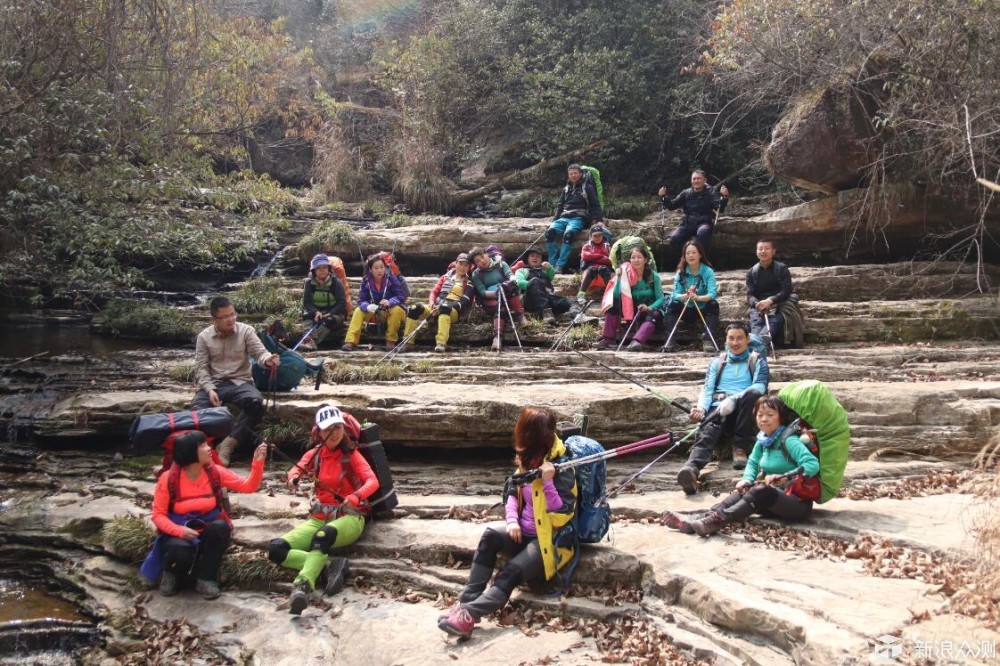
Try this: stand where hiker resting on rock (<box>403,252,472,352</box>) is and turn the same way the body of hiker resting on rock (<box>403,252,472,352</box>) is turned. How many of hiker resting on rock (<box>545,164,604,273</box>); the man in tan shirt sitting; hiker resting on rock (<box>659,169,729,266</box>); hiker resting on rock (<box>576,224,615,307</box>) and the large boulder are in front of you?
1

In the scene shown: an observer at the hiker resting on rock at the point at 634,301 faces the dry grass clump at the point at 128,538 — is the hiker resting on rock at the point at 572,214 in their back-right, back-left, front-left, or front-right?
back-right

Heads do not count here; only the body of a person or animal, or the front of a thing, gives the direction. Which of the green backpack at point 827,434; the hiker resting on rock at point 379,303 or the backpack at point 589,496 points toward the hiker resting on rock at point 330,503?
the hiker resting on rock at point 379,303

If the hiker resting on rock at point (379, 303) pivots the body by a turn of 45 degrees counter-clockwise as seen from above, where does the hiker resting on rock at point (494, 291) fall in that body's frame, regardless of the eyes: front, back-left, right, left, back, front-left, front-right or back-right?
front-left

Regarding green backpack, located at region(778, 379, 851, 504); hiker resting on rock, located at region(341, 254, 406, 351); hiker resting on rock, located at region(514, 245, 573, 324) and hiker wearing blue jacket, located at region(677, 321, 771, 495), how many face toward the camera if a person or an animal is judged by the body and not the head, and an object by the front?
3

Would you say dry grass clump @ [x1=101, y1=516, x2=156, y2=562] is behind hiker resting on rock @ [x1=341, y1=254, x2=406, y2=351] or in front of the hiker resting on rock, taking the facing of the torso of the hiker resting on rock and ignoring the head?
in front

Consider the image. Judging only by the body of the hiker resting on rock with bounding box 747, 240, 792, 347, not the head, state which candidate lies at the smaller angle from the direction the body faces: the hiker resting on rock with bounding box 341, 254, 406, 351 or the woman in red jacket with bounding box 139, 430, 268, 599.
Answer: the woman in red jacket

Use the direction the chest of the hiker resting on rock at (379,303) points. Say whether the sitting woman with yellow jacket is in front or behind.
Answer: in front

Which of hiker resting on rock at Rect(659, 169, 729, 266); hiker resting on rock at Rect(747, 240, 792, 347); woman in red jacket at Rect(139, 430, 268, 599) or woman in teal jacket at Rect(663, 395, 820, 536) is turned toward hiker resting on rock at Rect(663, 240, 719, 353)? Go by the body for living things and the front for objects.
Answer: hiker resting on rock at Rect(659, 169, 729, 266)

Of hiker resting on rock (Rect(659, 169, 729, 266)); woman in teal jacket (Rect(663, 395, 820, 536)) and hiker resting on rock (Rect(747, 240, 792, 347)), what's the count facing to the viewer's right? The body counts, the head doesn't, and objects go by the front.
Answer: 0

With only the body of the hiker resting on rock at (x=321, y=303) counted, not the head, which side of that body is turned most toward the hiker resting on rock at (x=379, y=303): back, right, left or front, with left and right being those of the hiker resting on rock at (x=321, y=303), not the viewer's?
left

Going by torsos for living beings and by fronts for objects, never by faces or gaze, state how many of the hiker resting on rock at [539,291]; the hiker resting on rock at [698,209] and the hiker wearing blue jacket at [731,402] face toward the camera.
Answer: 3

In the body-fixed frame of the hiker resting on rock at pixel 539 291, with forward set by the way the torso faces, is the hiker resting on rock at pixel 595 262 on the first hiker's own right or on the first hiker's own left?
on the first hiker's own left

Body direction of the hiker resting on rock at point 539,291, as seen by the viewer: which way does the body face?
toward the camera

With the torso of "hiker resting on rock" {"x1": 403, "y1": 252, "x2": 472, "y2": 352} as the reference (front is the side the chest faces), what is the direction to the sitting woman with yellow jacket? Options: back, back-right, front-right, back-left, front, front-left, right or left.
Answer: front-left

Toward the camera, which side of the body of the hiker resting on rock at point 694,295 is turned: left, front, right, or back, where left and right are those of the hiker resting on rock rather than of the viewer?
front

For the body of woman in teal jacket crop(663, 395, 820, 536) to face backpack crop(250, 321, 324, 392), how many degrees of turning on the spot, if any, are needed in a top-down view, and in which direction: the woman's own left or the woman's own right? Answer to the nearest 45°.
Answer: approximately 45° to the woman's own right
